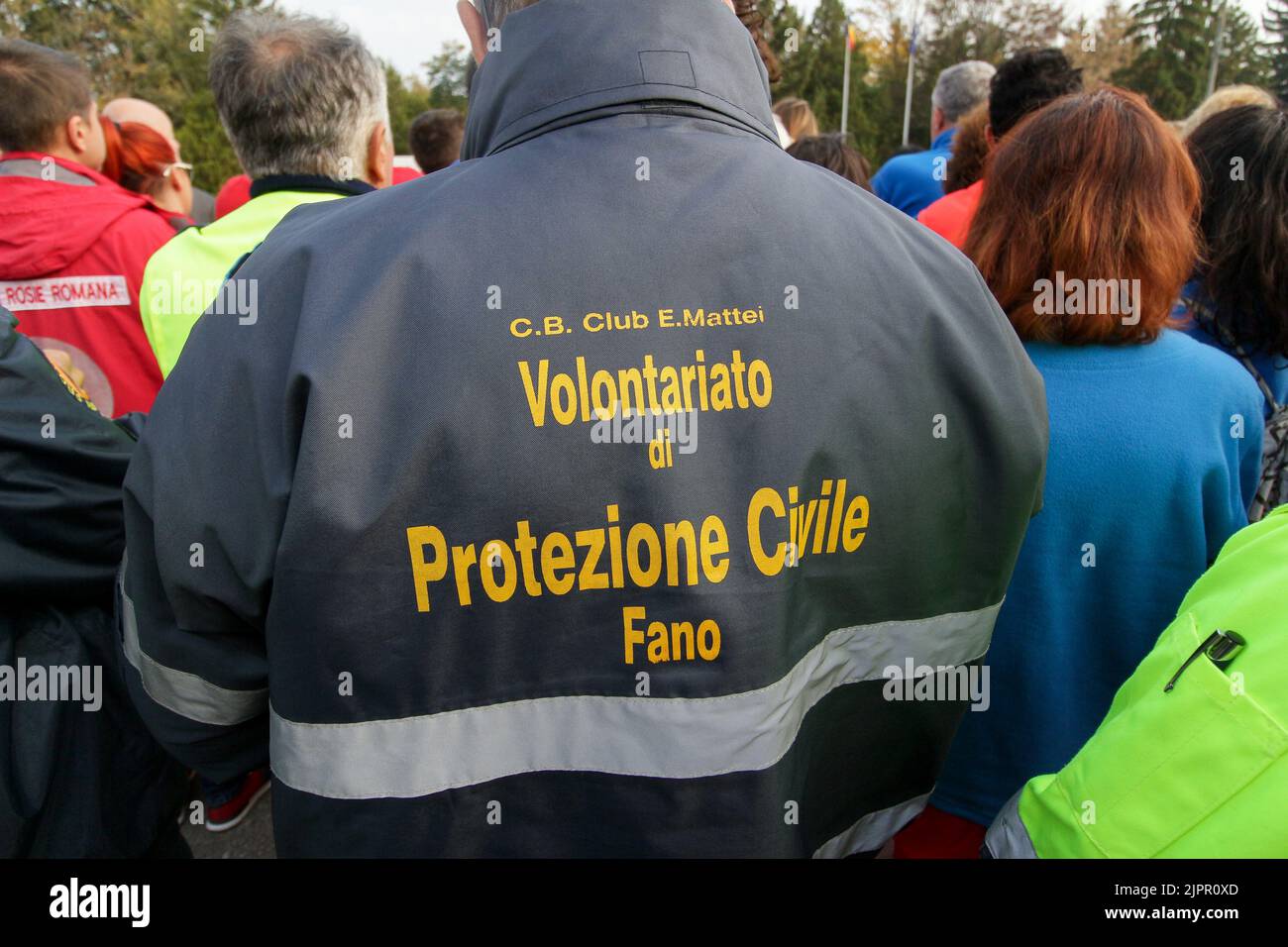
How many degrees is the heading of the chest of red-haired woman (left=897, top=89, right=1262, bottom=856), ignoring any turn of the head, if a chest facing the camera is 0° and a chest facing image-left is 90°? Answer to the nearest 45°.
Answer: approximately 180°

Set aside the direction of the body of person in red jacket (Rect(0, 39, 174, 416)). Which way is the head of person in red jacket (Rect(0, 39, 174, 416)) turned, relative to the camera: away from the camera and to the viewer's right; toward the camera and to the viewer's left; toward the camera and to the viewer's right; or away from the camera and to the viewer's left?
away from the camera and to the viewer's right

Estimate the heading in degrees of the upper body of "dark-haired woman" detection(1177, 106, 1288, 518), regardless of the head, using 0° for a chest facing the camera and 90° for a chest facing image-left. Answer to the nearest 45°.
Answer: approximately 180°

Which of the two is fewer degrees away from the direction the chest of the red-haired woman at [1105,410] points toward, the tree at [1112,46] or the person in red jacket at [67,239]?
the tree

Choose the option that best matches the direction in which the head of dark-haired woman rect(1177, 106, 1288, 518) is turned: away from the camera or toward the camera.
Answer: away from the camera

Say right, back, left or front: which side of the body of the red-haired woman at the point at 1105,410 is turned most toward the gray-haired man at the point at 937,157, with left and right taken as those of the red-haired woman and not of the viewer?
front

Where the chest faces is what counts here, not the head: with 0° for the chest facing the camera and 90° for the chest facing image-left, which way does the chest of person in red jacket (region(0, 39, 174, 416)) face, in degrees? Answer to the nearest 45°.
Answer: approximately 225°

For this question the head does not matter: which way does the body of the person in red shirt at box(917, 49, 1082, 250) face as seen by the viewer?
away from the camera

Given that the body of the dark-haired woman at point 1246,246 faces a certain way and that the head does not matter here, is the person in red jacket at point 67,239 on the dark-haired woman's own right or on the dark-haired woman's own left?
on the dark-haired woman's own left

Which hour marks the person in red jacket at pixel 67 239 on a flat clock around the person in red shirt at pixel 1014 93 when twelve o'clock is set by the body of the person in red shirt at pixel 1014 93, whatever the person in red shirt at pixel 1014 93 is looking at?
the person in red jacket at pixel 67 239 is roughly at 8 o'clock from the person in red shirt at pixel 1014 93.

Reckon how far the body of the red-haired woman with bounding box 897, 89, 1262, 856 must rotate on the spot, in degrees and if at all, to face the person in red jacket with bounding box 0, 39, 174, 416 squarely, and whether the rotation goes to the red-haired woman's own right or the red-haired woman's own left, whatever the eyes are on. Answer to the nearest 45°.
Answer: approximately 90° to the red-haired woman's own left
